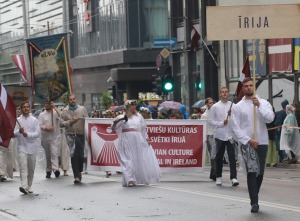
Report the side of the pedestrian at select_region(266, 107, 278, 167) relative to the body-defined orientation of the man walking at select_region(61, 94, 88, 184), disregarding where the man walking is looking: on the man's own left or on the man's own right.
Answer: on the man's own left

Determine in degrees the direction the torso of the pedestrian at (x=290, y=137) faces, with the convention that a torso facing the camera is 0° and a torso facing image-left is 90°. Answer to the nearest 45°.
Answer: approximately 90°

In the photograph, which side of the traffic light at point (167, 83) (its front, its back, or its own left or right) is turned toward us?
front

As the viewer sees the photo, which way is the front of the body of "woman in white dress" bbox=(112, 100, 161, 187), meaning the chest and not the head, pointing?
toward the camera

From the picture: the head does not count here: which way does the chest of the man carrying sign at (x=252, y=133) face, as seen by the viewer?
toward the camera

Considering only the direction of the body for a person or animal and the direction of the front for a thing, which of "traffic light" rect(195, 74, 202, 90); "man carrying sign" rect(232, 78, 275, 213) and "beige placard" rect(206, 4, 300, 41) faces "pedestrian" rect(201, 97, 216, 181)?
the traffic light

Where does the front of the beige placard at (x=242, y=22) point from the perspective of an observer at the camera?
facing the viewer

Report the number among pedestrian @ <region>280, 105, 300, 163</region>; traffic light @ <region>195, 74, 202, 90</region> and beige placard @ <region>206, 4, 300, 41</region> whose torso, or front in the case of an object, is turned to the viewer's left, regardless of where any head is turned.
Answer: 1

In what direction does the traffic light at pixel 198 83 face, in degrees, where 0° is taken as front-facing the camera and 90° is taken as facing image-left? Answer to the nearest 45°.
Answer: approximately 0°

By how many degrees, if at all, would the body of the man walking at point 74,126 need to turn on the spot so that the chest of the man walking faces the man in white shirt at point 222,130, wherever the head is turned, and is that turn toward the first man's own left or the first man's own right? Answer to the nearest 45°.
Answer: approximately 45° to the first man's own left
